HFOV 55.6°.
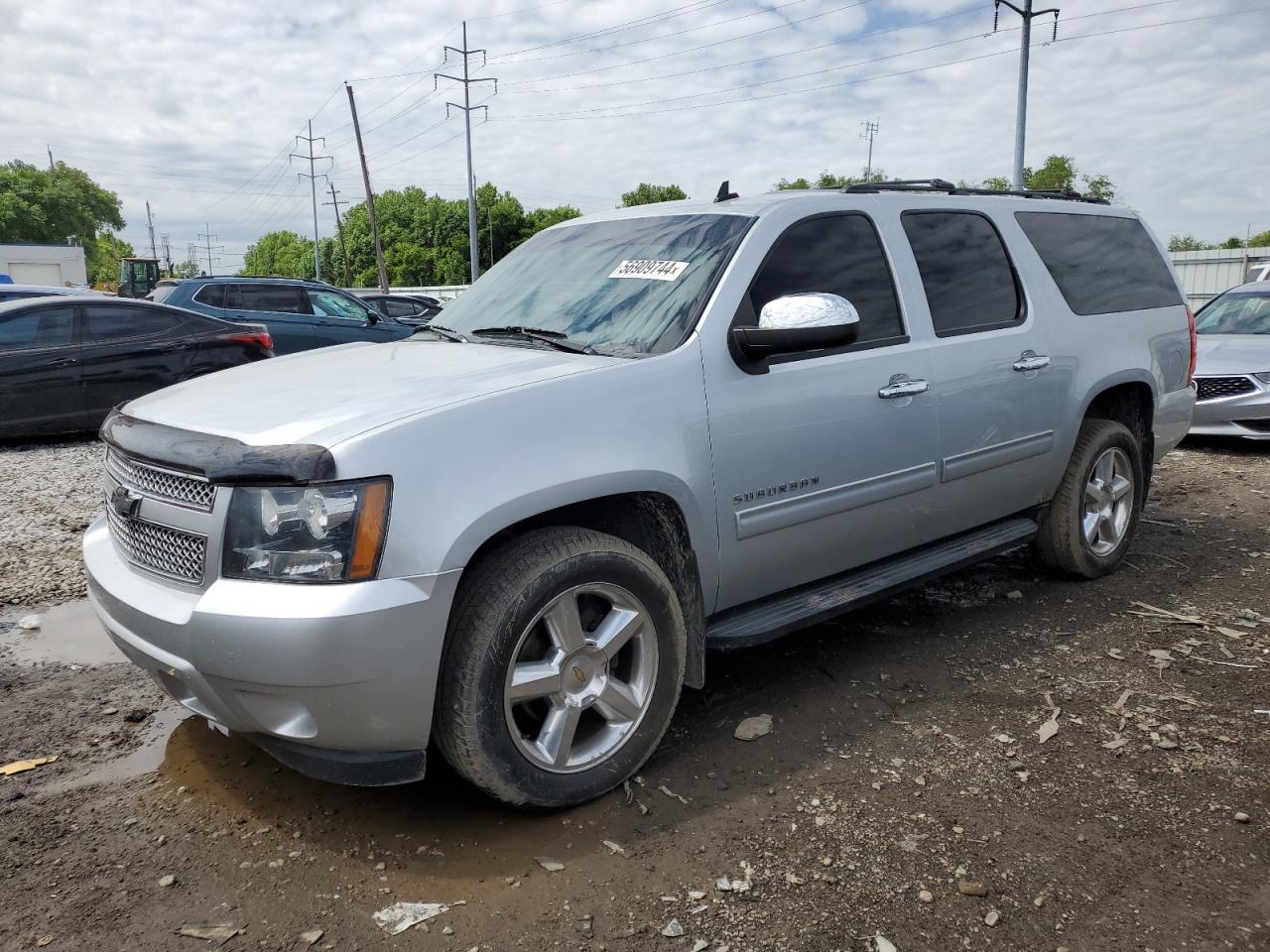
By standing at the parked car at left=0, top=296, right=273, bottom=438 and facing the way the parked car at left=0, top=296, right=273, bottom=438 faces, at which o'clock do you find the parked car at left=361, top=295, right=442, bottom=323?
the parked car at left=361, top=295, right=442, bottom=323 is roughly at 4 o'clock from the parked car at left=0, top=296, right=273, bottom=438.

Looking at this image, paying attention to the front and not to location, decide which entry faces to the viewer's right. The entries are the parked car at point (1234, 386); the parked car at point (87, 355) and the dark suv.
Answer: the dark suv

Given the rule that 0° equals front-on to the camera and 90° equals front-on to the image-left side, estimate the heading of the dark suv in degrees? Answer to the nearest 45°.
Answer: approximately 270°

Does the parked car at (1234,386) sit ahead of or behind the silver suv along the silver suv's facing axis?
behind

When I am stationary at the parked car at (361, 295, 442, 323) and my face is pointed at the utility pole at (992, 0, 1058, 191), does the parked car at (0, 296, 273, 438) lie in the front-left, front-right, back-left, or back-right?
back-right

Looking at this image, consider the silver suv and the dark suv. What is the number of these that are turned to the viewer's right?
1

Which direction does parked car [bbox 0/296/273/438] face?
to the viewer's left

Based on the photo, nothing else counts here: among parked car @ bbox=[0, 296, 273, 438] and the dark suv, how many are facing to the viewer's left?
1

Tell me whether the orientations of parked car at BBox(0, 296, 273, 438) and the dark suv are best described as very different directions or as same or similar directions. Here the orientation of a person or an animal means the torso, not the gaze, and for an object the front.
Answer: very different directions

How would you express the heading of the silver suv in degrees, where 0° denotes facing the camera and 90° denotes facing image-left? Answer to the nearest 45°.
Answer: approximately 45°

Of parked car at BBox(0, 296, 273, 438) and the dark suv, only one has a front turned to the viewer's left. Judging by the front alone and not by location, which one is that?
the parked car
